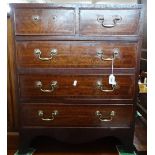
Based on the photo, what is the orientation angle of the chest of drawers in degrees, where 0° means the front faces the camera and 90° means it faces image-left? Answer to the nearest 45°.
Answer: approximately 0°
